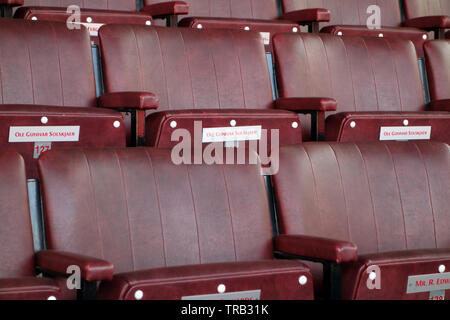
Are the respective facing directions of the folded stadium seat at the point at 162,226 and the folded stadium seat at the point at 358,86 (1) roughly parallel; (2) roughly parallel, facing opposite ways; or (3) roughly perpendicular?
roughly parallel

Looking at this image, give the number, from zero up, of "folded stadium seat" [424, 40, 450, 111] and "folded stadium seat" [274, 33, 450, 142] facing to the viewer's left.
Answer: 0

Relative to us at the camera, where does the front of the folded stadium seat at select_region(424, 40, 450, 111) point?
facing the viewer and to the right of the viewer

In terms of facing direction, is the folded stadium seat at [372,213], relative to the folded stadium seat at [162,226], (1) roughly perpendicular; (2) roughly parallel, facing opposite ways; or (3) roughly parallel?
roughly parallel

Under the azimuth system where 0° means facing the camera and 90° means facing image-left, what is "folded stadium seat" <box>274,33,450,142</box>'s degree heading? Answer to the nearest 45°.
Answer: approximately 315°

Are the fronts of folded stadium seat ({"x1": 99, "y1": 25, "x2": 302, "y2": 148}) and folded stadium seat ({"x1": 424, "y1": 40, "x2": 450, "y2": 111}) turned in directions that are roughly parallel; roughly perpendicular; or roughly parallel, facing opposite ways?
roughly parallel

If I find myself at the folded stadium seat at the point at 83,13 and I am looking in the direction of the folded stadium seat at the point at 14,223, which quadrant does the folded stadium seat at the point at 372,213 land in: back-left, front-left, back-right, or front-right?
front-left

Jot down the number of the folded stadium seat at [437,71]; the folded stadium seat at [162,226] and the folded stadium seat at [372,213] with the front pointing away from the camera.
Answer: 0

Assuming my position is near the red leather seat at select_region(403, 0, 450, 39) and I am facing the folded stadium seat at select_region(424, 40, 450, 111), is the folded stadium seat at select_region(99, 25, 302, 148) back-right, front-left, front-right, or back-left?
front-right

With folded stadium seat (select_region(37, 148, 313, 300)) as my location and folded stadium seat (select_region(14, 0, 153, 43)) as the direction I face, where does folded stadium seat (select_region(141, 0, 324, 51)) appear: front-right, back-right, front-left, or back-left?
front-right

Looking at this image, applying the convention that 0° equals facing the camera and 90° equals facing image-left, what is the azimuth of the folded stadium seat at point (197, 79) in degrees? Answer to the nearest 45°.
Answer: approximately 315°
